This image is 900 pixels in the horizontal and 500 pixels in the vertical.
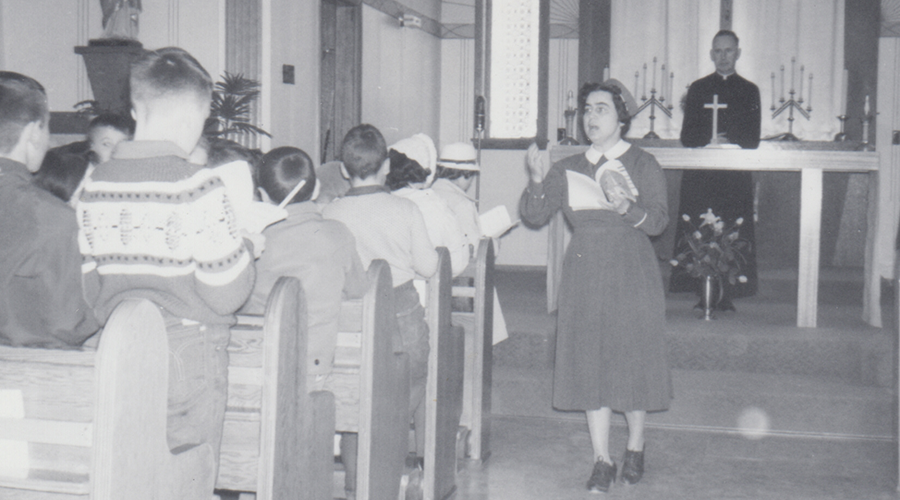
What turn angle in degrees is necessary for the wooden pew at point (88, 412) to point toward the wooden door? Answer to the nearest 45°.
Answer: approximately 45° to its left

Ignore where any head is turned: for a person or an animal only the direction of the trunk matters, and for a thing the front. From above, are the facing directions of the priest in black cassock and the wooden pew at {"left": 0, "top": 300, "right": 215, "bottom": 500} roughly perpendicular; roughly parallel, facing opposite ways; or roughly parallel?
roughly parallel, facing opposite ways

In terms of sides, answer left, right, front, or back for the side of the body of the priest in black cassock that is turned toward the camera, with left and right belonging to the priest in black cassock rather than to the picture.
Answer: front

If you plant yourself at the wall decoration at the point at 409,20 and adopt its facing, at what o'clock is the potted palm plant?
The potted palm plant is roughly at 2 o'clock from the wall decoration.

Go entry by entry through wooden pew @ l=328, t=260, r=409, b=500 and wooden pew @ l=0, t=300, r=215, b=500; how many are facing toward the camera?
0

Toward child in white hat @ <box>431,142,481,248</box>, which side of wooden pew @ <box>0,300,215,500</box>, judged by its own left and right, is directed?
front

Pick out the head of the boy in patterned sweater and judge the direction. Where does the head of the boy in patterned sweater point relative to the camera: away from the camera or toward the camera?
away from the camera

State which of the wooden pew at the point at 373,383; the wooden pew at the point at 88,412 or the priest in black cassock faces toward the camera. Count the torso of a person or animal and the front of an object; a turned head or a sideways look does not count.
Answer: the priest in black cassock

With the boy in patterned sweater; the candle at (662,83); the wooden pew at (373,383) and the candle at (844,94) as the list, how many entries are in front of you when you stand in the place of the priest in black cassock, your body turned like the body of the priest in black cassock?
2

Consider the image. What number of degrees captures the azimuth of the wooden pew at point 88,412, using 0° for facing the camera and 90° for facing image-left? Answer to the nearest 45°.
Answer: approximately 225°

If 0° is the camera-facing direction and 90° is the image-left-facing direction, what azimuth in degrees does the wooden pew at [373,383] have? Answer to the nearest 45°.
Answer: approximately 225°

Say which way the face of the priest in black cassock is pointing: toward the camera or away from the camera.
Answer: toward the camera

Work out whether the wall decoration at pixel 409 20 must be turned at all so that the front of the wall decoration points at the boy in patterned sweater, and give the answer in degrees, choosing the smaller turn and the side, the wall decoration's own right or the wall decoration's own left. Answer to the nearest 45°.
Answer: approximately 45° to the wall decoration's own right

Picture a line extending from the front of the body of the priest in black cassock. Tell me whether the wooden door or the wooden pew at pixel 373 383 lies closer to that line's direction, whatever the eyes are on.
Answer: the wooden pew

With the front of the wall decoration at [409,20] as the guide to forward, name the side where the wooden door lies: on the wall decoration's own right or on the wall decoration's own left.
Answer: on the wall decoration's own right
